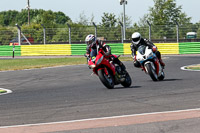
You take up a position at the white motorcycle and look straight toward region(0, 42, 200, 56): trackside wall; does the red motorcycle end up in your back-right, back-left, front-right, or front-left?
back-left

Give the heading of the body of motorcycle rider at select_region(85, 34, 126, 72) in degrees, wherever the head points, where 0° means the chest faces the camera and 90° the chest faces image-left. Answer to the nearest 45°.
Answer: approximately 45°

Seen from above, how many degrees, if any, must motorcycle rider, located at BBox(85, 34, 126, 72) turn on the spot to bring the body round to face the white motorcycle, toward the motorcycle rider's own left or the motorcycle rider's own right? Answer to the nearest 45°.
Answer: approximately 180°

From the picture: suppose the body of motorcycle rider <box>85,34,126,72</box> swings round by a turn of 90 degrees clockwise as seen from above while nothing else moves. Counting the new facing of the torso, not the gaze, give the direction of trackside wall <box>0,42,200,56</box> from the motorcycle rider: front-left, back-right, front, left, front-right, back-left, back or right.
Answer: front-right
